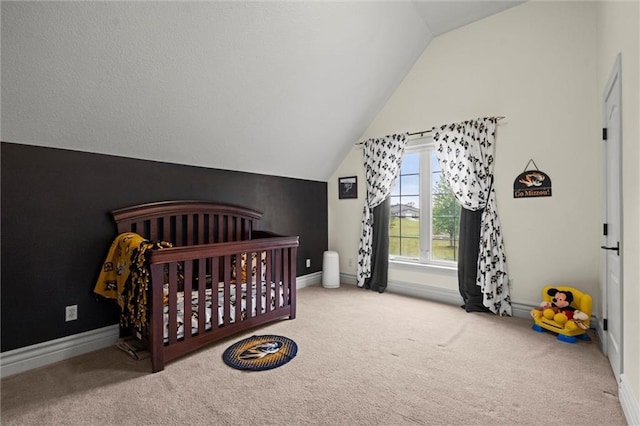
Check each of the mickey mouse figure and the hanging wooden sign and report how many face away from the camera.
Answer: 0

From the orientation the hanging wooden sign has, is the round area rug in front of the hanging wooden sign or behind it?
in front

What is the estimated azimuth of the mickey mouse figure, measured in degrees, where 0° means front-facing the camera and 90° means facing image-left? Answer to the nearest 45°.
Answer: approximately 45°

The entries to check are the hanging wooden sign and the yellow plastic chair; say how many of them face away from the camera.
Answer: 0

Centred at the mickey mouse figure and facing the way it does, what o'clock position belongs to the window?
The window is roughly at 2 o'clock from the mickey mouse figure.

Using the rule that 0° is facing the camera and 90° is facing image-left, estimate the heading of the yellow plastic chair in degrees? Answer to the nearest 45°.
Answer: approximately 45°

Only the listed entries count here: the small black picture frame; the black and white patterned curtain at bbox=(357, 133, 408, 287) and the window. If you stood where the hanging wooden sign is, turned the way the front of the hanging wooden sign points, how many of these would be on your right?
3

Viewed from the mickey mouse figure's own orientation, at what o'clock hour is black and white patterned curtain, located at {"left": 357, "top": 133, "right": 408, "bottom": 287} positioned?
The black and white patterned curtain is roughly at 2 o'clock from the mickey mouse figure.
